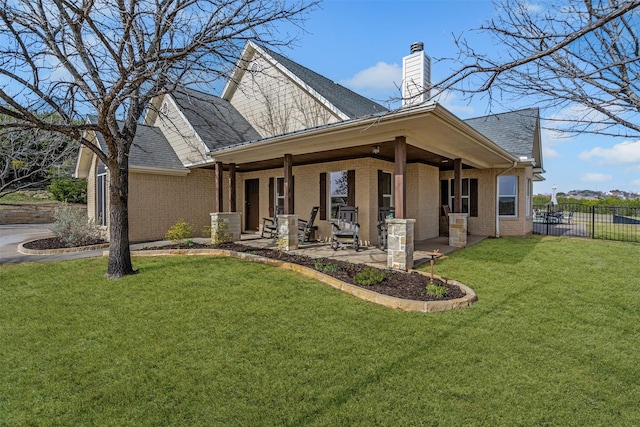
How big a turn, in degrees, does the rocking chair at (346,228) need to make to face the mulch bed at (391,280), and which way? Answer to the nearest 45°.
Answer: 0° — it already faces it

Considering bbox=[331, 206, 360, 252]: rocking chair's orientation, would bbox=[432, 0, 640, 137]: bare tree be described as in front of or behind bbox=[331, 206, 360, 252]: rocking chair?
in front

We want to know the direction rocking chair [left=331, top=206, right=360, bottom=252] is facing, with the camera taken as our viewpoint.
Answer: facing the viewer

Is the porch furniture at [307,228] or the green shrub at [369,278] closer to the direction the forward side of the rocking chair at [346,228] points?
the green shrub

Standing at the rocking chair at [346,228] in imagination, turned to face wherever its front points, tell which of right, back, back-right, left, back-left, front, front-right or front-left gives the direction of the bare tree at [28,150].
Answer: right

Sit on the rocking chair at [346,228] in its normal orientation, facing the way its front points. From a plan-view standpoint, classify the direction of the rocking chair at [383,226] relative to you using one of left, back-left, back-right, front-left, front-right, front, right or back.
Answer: left

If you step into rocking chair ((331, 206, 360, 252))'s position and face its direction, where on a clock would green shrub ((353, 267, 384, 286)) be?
The green shrub is roughly at 12 o'clock from the rocking chair.

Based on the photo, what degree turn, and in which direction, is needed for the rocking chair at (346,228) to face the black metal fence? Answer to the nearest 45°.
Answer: approximately 135° to its left

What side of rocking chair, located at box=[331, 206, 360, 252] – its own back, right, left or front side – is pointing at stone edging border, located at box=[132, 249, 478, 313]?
front

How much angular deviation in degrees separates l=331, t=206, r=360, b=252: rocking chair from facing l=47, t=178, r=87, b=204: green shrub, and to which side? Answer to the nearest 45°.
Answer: approximately 135° to its right

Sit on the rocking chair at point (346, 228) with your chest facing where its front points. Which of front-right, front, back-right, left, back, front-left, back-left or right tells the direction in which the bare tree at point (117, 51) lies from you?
front-right

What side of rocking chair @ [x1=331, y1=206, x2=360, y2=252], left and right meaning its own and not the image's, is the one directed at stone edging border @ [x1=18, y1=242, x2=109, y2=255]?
right
